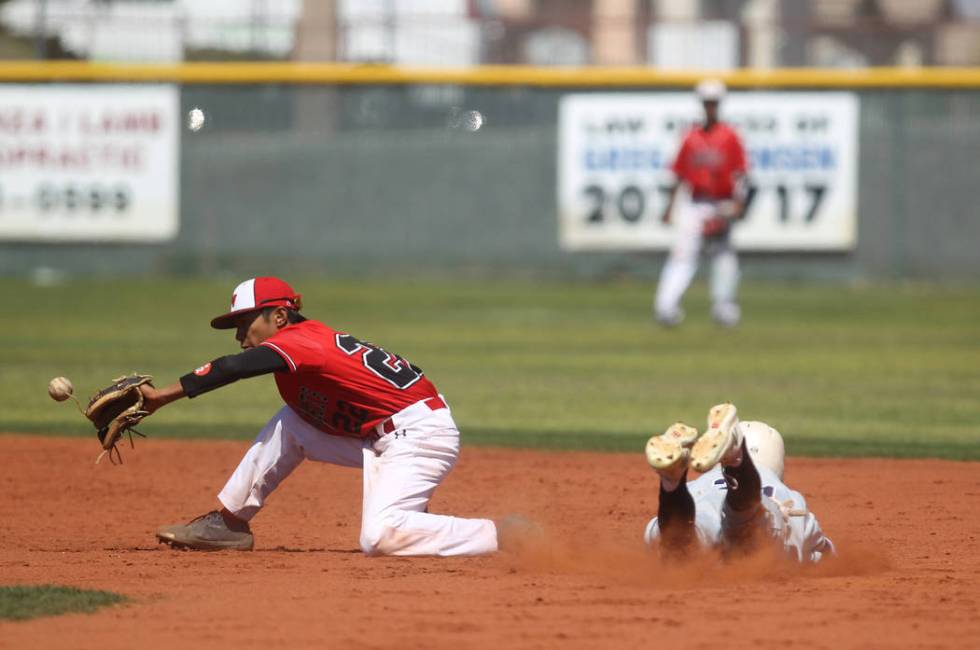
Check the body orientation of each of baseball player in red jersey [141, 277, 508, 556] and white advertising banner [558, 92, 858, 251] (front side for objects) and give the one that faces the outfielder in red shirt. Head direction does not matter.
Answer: the white advertising banner

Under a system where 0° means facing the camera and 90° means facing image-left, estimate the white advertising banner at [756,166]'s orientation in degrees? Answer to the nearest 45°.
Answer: approximately 0°

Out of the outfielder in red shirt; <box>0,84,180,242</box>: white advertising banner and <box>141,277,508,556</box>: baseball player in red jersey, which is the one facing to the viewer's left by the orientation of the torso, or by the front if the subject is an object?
the baseball player in red jersey

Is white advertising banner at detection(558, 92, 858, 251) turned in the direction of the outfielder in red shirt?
yes

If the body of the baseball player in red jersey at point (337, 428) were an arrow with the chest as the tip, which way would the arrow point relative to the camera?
to the viewer's left

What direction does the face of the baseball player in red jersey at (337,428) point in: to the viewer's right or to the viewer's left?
to the viewer's left

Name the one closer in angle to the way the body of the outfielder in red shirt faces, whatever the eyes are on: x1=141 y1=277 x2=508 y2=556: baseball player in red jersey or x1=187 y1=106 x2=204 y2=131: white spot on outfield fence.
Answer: the baseball player in red jersey

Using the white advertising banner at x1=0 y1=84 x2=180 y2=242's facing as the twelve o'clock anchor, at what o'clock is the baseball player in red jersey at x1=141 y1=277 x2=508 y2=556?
The baseball player in red jersey is roughly at 12 o'clock from the white advertising banner.

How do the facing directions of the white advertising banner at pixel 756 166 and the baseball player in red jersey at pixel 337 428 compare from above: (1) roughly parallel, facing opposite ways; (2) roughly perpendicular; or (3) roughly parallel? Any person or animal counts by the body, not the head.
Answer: roughly perpendicular

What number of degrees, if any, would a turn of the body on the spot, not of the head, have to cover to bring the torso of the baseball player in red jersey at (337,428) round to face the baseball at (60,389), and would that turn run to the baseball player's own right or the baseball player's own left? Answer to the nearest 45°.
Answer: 0° — they already face it

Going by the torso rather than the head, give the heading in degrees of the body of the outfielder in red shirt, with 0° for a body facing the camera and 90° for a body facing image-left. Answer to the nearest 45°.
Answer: approximately 0°

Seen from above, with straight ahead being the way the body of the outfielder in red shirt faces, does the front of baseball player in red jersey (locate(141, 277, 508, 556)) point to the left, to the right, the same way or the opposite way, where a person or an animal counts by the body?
to the right

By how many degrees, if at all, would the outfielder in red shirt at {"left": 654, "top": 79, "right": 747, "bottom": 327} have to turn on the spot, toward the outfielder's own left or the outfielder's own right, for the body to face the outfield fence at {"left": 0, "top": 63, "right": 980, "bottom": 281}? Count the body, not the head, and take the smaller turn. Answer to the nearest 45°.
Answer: approximately 135° to the outfielder's own right

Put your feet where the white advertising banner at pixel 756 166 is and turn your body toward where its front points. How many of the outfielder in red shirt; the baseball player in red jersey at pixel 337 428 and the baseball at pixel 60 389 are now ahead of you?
3
